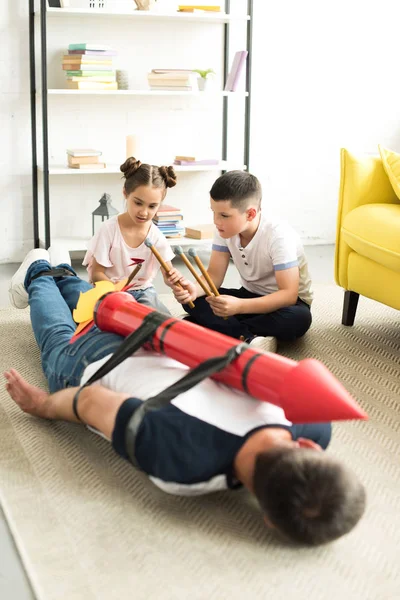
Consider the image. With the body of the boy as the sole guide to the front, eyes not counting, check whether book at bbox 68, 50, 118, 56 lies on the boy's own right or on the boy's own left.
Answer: on the boy's own right

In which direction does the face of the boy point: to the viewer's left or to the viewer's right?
to the viewer's left

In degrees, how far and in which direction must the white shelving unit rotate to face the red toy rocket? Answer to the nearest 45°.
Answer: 0° — it already faces it

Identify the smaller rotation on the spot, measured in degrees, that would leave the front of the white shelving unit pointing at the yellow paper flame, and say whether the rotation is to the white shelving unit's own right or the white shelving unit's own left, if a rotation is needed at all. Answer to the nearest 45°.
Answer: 0° — it already faces it

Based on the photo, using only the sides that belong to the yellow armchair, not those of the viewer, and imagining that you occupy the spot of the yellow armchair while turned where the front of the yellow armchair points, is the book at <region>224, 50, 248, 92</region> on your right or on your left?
on your right

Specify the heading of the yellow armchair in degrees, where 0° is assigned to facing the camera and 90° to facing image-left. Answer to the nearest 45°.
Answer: approximately 45°

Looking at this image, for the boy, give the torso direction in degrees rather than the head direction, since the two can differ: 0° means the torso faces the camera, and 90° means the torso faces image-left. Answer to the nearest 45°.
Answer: approximately 45°

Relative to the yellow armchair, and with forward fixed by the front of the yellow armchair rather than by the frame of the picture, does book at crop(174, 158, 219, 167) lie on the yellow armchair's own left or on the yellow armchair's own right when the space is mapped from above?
on the yellow armchair's own right
